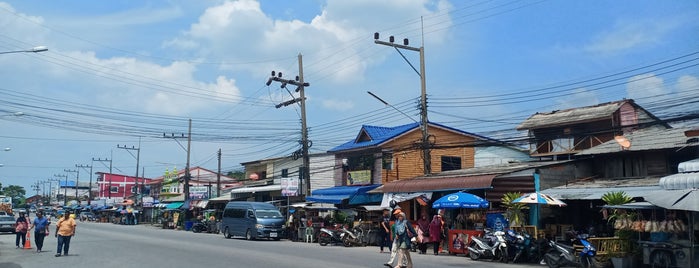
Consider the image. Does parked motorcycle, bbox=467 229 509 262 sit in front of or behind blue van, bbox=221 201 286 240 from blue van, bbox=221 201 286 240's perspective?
in front

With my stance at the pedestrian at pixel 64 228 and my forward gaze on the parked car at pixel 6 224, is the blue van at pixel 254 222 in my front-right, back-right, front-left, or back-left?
front-right

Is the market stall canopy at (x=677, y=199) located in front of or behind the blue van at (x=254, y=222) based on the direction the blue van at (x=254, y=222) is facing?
in front

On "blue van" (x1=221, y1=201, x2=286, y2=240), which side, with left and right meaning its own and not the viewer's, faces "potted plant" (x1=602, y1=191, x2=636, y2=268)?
front

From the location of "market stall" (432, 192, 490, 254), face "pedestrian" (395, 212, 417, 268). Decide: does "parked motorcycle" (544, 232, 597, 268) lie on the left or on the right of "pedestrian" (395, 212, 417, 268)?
left

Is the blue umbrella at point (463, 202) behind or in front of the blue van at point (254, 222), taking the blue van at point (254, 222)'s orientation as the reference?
in front

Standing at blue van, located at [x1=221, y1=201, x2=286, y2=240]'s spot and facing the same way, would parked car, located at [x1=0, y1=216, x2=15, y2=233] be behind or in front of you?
behind

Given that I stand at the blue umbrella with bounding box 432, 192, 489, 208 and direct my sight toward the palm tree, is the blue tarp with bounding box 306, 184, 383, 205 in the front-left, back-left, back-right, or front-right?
back-left

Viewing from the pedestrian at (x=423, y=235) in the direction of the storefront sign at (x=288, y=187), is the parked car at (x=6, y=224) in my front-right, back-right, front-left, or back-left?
front-left

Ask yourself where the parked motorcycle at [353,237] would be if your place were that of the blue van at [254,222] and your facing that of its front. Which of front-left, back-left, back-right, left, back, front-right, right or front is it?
front

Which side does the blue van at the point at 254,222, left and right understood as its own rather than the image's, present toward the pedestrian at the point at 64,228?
right

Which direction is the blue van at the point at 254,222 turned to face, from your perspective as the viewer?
facing the viewer and to the right of the viewer
